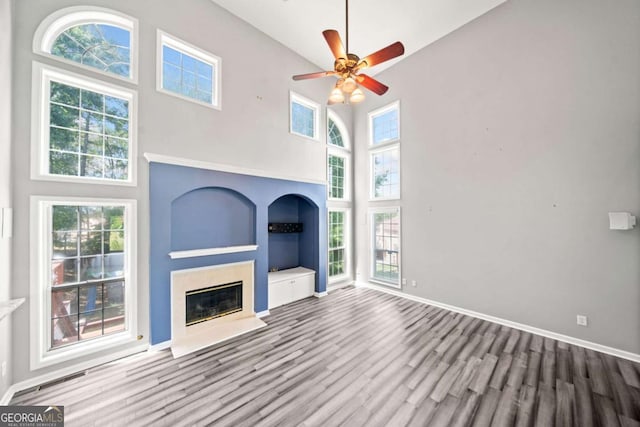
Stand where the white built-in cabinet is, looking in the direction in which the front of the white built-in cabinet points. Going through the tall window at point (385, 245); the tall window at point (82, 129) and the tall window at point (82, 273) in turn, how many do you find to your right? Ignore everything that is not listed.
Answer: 2

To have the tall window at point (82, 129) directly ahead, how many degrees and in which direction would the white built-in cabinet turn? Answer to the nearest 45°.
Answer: approximately 90° to its right

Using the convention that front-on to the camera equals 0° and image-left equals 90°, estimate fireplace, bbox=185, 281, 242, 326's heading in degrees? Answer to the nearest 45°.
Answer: approximately 315°

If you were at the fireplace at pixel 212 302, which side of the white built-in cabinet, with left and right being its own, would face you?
right

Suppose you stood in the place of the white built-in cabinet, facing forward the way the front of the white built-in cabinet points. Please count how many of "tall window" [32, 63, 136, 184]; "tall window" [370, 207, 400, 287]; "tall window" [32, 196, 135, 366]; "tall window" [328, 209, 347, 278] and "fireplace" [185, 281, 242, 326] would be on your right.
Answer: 3

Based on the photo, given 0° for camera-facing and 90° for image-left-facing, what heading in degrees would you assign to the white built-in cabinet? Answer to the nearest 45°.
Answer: approximately 315°

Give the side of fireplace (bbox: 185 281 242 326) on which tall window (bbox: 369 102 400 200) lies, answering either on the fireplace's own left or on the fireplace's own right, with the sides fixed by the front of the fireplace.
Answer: on the fireplace's own left
